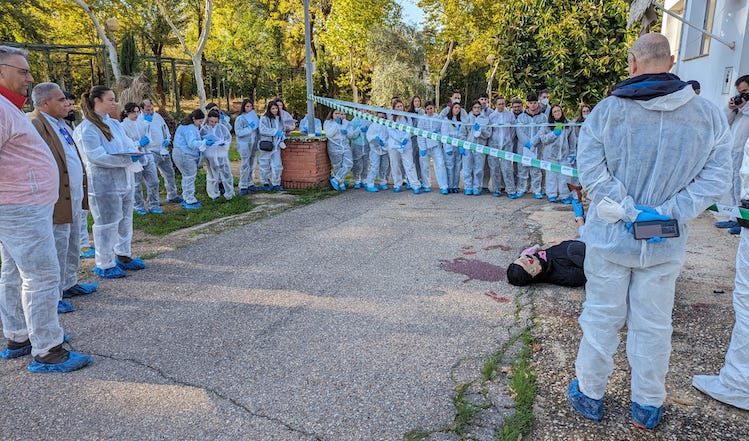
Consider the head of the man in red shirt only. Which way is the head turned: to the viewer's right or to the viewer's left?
to the viewer's right

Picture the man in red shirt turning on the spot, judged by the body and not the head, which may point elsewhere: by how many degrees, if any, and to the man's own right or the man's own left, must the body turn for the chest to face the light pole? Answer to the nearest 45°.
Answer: approximately 45° to the man's own left

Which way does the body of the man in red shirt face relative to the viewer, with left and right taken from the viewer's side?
facing to the right of the viewer
